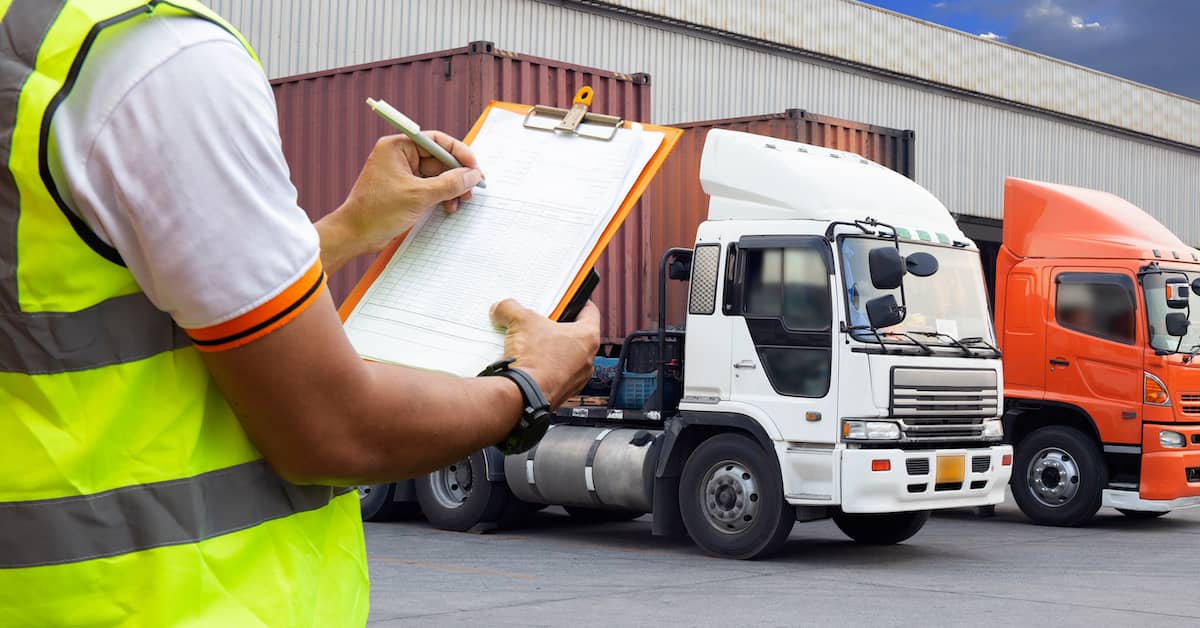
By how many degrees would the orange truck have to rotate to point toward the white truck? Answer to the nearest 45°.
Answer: approximately 90° to its right

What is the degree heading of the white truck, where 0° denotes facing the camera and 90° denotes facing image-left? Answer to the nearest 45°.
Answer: approximately 315°

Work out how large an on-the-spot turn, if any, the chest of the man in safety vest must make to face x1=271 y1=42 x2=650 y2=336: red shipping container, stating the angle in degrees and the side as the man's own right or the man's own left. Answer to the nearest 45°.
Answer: approximately 45° to the man's own left

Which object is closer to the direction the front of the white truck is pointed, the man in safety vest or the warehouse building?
the man in safety vest

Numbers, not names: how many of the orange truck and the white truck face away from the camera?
0

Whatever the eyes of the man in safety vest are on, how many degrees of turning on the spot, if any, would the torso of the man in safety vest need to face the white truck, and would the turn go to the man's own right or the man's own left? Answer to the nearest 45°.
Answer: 0° — they already face it

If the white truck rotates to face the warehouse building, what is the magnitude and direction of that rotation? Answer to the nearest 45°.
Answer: approximately 135° to its left

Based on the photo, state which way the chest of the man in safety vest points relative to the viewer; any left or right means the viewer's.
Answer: facing away from the viewer and to the right of the viewer

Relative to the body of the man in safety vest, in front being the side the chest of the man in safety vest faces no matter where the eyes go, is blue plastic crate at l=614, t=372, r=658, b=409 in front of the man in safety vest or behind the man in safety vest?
in front

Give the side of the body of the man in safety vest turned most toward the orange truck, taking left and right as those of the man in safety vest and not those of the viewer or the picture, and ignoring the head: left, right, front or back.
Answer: front

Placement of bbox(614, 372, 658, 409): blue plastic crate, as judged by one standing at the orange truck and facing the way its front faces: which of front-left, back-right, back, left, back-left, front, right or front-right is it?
right

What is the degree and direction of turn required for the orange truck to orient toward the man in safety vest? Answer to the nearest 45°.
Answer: approximately 45° to its right
